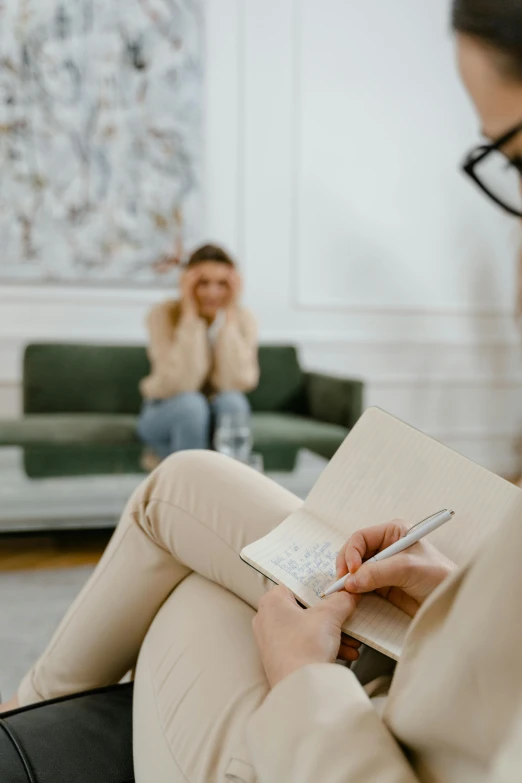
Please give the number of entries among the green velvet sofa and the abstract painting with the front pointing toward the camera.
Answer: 2

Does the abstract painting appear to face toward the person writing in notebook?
yes

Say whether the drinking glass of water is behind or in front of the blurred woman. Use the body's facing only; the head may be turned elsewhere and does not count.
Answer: in front

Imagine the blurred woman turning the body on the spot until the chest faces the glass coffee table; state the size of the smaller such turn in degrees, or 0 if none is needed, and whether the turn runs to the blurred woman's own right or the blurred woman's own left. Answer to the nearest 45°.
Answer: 0° — they already face it

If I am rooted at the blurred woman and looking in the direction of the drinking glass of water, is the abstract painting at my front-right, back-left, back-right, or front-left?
back-right

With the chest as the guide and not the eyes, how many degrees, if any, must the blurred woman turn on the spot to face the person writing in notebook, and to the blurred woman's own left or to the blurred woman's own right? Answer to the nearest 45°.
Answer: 0° — they already face them

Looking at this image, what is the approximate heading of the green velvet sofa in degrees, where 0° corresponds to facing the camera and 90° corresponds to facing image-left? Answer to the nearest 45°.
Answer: approximately 0°
